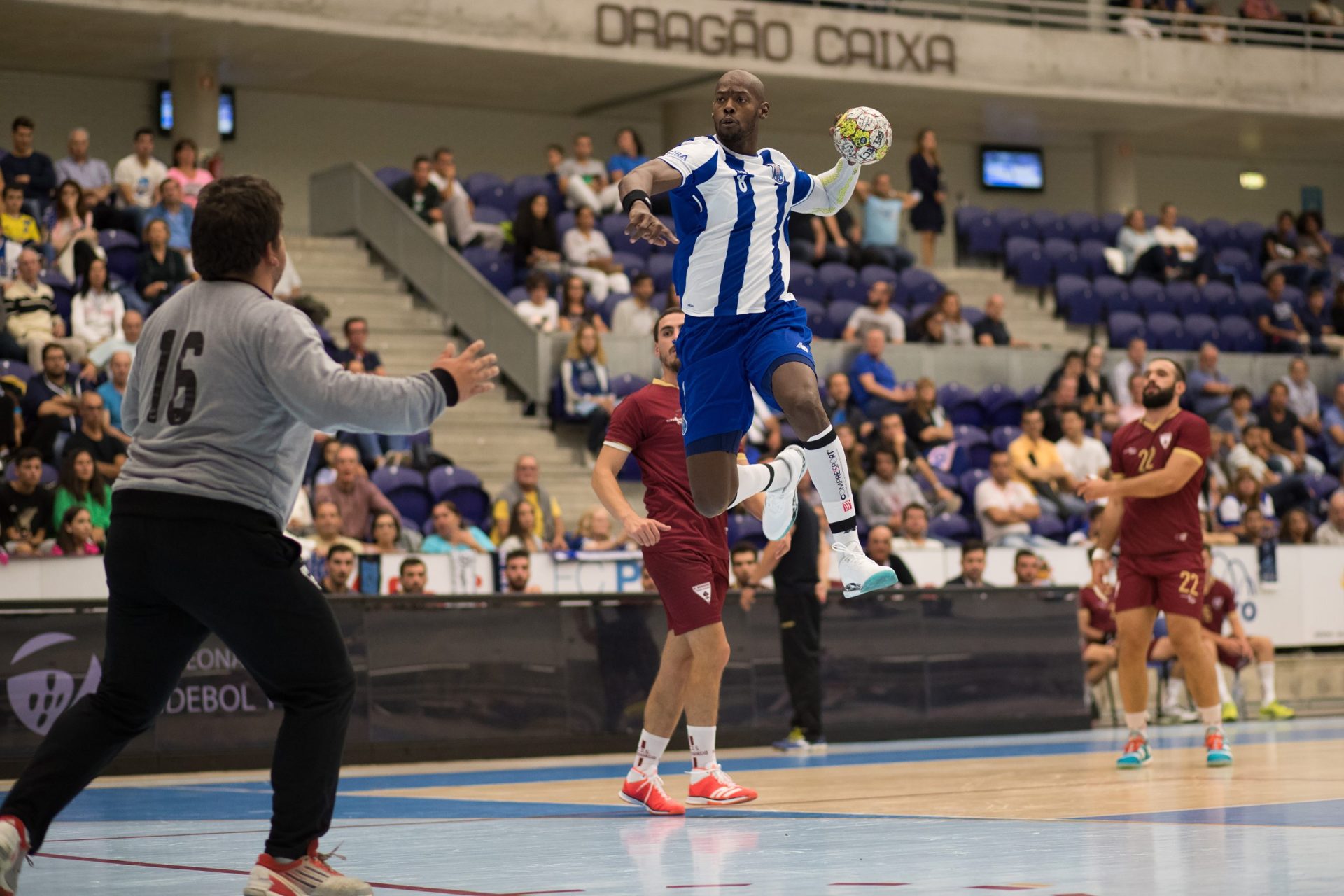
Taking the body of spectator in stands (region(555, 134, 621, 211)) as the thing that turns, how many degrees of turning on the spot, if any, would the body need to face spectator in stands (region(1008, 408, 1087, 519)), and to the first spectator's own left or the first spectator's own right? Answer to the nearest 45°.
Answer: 0° — they already face them

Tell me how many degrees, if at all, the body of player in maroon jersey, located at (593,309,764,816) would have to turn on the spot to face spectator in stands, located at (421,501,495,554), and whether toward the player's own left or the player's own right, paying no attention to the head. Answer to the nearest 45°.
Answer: approximately 135° to the player's own left

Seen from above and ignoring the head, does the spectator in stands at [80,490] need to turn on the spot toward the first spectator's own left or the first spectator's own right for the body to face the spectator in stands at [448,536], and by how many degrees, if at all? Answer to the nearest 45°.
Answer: approximately 45° to the first spectator's own left

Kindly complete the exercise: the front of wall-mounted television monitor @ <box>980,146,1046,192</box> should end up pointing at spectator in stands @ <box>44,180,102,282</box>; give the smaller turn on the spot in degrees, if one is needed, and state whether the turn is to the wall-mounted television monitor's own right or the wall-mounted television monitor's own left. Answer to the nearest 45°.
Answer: approximately 45° to the wall-mounted television monitor's own right

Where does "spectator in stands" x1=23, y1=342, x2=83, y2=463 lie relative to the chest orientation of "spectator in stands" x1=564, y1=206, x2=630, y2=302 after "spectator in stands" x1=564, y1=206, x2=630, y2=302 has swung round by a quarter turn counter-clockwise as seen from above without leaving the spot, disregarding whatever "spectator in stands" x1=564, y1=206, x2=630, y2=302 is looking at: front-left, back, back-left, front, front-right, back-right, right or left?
back

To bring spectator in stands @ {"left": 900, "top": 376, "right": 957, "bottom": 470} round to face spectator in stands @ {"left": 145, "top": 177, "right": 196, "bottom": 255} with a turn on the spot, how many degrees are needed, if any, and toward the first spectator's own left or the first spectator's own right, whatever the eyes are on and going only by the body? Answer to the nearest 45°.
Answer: approximately 135° to the first spectator's own right

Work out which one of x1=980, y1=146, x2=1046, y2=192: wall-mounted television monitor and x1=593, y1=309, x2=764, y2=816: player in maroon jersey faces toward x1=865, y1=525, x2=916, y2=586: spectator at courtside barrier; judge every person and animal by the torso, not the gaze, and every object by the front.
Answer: the wall-mounted television monitor

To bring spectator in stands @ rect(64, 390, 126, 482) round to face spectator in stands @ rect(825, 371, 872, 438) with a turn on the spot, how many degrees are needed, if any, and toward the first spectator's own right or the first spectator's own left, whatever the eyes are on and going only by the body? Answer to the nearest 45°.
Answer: approximately 45° to the first spectator's own left

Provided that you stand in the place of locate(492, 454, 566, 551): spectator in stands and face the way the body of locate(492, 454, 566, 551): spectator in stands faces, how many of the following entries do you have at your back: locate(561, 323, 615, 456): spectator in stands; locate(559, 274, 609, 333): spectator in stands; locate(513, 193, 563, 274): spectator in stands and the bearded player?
3

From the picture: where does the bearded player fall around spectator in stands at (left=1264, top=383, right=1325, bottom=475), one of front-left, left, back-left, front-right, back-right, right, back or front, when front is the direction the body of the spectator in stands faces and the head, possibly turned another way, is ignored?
front-right

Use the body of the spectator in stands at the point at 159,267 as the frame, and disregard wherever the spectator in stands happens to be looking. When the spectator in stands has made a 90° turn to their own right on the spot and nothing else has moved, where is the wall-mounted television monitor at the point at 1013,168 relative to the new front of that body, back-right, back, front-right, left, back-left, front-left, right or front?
back-right

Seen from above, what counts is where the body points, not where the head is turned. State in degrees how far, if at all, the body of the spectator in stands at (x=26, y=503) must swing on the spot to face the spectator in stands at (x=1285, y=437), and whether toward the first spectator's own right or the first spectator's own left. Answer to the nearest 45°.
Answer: approximately 135° to the first spectator's own left
